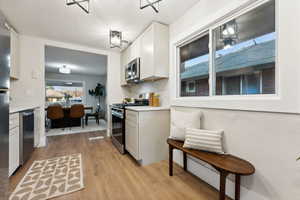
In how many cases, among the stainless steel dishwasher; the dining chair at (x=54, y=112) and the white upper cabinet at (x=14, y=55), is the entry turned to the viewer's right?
2

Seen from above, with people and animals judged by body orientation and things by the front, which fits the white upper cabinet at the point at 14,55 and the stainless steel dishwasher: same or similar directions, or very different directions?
same or similar directions

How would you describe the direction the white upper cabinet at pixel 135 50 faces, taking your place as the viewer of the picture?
facing to the left of the viewer

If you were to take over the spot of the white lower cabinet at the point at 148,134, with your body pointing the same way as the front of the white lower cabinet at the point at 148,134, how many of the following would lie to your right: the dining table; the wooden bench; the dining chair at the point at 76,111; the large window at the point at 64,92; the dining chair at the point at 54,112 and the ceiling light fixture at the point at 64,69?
5

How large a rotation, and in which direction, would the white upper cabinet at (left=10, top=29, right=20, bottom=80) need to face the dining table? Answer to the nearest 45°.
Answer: approximately 45° to its left

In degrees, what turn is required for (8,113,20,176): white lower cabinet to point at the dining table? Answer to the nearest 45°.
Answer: approximately 45° to its left

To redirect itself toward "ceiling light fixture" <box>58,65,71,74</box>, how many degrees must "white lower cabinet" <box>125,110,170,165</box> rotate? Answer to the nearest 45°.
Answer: approximately 90° to its right

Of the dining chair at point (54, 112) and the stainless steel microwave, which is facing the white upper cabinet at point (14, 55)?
the stainless steel microwave

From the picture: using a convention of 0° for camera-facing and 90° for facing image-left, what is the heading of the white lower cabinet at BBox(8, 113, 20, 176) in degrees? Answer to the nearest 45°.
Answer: approximately 270°

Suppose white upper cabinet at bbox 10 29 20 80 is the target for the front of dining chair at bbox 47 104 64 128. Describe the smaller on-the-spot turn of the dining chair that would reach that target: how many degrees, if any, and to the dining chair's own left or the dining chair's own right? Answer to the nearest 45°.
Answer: approximately 180°

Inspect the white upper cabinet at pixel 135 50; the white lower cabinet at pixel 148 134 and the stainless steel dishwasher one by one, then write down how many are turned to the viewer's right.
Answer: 1

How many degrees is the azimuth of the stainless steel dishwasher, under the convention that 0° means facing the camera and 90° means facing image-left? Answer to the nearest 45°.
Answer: approximately 270°

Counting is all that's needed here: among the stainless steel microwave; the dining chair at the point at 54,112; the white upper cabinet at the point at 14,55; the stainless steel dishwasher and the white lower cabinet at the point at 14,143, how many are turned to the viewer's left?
1

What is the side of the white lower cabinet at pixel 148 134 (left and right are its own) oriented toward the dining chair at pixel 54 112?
right
